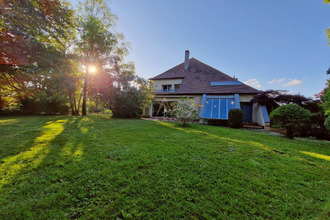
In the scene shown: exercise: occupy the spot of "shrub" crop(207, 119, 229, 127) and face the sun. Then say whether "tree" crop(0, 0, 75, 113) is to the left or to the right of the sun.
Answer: left

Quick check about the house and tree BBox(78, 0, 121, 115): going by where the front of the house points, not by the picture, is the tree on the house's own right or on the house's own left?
on the house's own right

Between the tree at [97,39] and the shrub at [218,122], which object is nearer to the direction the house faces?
the shrub

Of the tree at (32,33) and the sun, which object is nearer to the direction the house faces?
the tree

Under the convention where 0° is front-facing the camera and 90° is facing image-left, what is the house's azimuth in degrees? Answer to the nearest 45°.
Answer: approximately 0°

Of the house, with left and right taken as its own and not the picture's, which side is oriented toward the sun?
right

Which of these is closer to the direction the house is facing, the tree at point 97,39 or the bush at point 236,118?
the bush

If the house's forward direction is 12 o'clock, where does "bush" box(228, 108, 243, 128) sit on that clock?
The bush is roughly at 11 o'clock from the house.

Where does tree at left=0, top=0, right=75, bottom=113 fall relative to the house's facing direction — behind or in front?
in front
